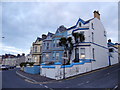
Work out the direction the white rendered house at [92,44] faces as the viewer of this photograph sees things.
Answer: facing the viewer and to the left of the viewer

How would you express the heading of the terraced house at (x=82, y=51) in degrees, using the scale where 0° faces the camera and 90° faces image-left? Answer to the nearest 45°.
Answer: approximately 45°
